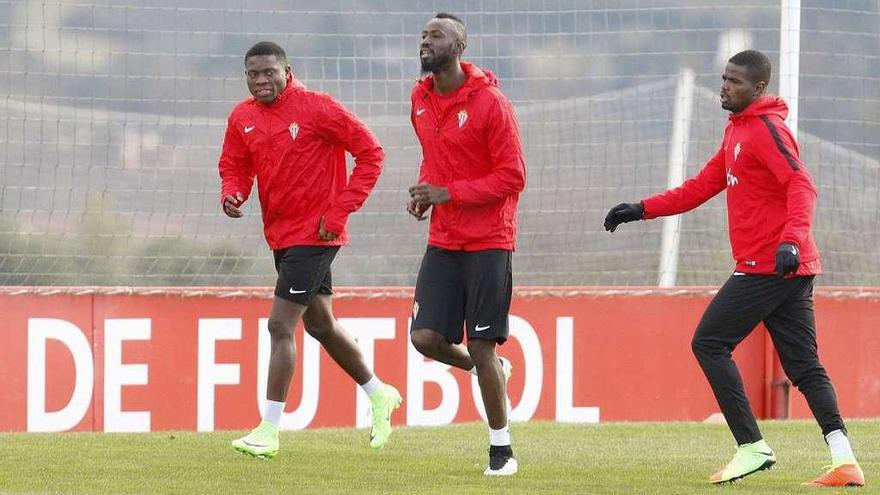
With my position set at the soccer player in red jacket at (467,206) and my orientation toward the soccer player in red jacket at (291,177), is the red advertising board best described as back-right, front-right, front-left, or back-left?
front-right

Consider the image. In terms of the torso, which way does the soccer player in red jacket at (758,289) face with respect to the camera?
to the viewer's left

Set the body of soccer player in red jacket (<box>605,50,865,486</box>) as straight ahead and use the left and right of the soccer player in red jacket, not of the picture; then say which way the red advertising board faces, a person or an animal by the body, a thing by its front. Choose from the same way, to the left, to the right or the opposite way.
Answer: to the left

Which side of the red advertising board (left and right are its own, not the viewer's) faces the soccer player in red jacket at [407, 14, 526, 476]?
front

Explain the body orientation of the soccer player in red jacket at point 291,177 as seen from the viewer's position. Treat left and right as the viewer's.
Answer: facing the viewer and to the left of the viewer

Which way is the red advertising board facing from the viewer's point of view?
toward the camera

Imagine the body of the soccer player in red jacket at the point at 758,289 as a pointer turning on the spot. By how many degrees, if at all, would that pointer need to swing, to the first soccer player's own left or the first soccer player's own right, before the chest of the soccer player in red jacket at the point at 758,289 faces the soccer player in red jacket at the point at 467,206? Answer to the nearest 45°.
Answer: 0° — they already face them

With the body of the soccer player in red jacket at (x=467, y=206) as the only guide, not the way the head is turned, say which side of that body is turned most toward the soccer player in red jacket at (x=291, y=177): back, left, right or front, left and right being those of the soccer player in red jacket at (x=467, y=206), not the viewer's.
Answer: right

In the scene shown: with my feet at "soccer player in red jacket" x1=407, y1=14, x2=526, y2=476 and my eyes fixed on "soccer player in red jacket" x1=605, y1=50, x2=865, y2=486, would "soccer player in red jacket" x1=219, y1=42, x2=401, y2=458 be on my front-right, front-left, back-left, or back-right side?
back-left

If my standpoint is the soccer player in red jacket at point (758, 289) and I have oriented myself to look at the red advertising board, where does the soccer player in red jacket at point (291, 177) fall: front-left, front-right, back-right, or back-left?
front-left

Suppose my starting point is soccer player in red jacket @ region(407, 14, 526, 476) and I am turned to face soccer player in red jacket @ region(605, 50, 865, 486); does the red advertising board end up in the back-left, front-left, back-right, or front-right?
back-left
